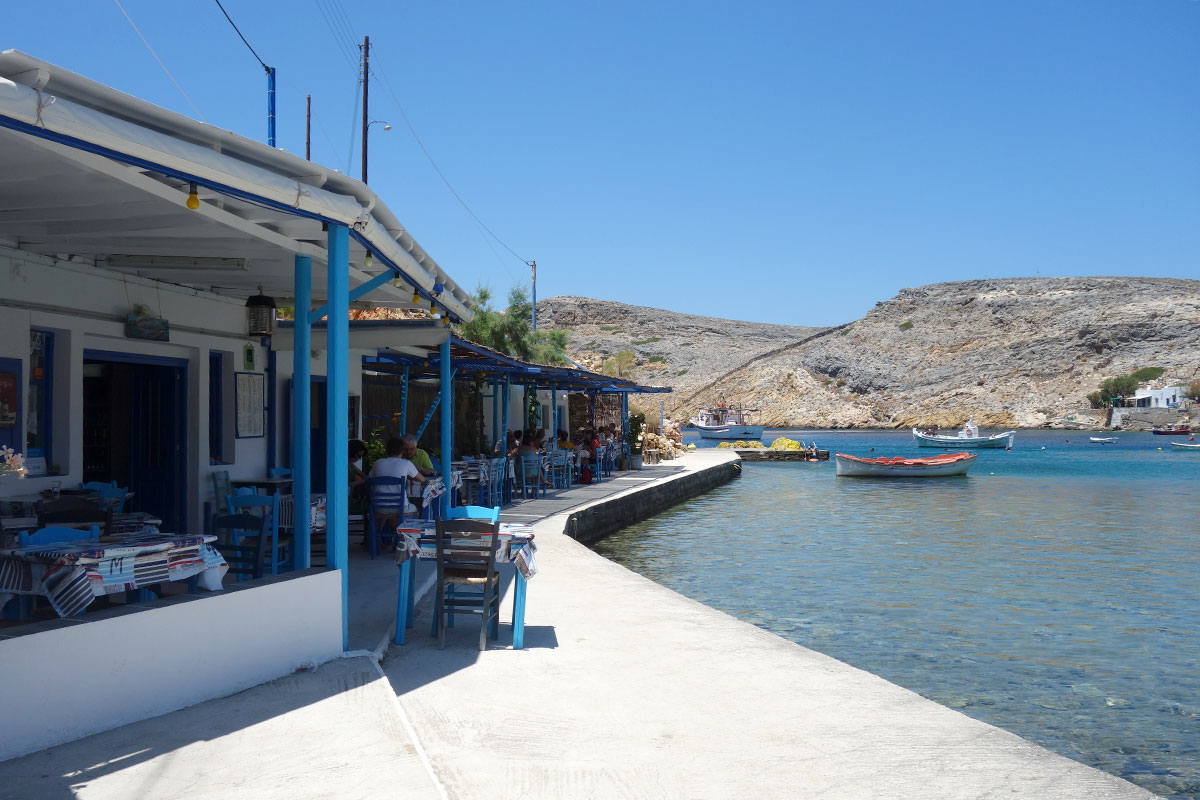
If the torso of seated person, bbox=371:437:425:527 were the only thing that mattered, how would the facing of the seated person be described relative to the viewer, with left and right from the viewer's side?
facing away from the viewer and to the right of the viewer

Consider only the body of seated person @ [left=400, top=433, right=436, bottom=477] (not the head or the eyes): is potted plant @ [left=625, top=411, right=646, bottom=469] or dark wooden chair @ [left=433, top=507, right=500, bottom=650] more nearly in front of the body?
the dark wooden chair

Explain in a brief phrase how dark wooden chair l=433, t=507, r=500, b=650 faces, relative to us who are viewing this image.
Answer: facing away from the viewer

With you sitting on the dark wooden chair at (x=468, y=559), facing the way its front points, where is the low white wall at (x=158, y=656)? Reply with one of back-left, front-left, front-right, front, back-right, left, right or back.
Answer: back-left

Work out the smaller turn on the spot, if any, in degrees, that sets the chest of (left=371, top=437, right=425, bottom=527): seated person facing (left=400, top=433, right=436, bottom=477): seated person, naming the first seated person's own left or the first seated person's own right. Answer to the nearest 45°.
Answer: approximately 45° to the first seated person's own left
